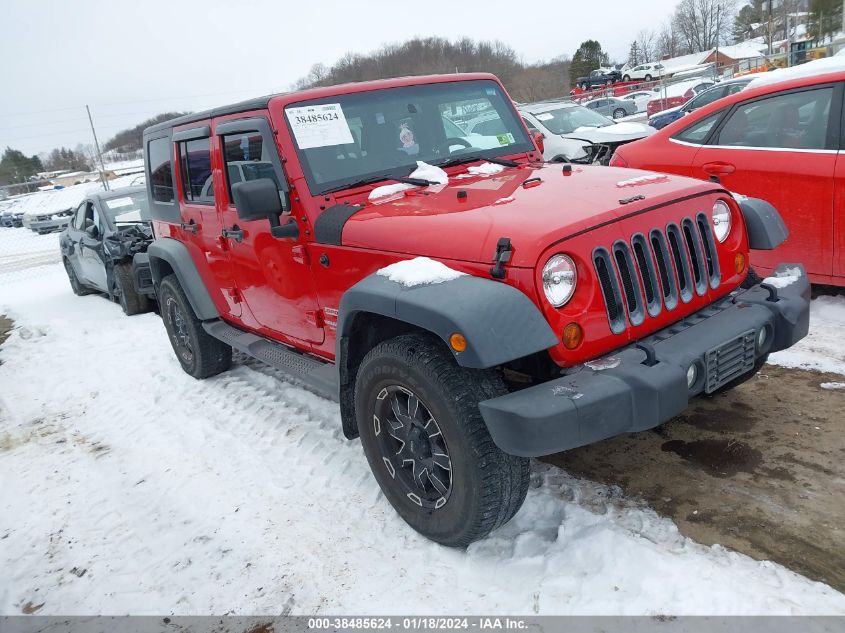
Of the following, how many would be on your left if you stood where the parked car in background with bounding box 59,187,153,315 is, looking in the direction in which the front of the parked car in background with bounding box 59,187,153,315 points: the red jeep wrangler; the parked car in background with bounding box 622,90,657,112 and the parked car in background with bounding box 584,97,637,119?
2

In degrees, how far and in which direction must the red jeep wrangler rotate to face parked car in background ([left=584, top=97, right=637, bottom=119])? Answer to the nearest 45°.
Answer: approximately 135° to its left

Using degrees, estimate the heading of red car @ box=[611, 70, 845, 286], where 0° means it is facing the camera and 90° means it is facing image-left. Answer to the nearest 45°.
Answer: approximately 270°

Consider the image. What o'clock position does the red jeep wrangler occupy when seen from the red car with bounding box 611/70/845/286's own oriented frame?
The red jeep wrangler is roughly at 4 o'clock from the red car.

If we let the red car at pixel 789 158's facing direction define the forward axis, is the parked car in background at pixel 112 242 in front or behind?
behind

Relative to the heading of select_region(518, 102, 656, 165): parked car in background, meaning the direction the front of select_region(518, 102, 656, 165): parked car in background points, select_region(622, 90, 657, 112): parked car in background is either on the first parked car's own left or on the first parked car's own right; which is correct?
on the first parked car's own left

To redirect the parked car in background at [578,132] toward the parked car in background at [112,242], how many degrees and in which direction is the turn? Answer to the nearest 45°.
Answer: approximately 90° to its right

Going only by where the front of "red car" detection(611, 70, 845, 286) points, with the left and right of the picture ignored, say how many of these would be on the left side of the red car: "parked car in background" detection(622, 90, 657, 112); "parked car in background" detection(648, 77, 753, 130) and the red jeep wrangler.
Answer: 2

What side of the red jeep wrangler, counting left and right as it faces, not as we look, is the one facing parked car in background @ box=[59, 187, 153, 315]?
back
